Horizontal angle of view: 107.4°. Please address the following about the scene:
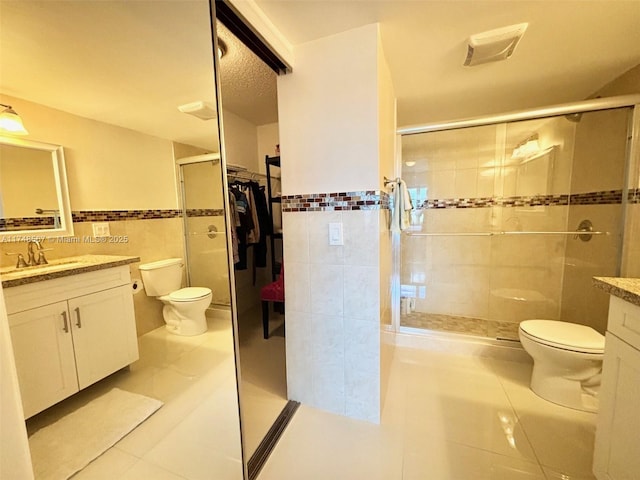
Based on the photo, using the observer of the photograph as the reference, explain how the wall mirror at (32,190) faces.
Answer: facing the viewer and to the right of the viewer

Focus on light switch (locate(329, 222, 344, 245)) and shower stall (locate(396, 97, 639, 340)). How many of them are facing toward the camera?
2

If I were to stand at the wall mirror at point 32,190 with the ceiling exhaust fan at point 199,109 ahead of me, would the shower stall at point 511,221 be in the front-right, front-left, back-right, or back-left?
front-right

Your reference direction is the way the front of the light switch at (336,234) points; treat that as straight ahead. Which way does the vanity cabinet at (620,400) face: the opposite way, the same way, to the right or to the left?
to the right

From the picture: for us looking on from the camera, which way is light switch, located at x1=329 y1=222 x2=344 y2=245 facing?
facing the viewer
